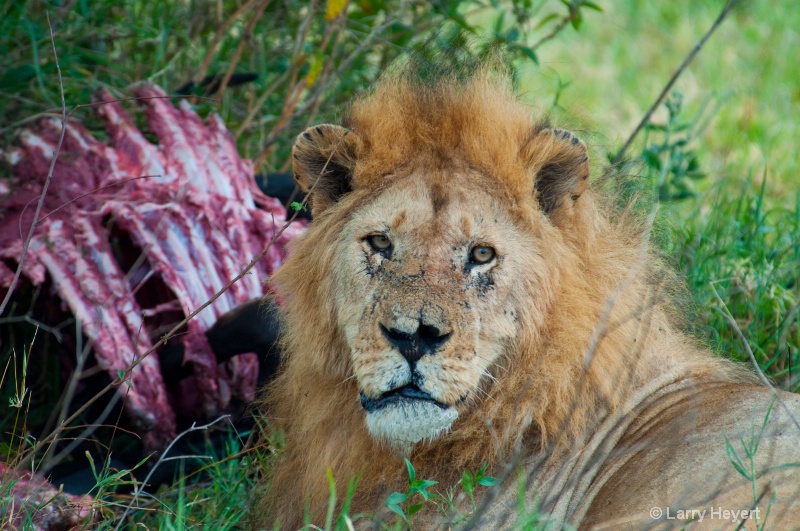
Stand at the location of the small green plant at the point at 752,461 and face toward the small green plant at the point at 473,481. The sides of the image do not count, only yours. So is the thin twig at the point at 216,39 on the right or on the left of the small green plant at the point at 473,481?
right

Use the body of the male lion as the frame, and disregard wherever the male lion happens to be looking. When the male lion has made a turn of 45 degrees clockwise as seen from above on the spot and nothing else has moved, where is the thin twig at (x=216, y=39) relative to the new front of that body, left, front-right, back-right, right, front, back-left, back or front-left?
front-right

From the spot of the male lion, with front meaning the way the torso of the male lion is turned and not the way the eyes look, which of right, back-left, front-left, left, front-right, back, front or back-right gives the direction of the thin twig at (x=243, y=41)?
right

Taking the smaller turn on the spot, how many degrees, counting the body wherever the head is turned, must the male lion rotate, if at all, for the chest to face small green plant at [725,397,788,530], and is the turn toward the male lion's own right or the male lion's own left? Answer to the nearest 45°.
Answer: approximately 90° to the male lion's own left

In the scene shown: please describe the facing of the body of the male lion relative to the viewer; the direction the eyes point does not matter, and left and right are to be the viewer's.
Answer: facing the viewer and to the left of the viewer
